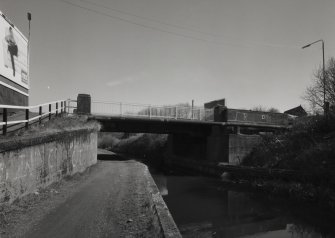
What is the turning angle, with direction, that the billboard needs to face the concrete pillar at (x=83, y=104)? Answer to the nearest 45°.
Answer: approximately 90° to its left

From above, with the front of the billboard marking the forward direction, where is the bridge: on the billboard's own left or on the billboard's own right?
on the billboard's own left

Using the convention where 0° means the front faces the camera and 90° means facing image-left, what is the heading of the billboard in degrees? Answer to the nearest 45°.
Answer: approximately 315°

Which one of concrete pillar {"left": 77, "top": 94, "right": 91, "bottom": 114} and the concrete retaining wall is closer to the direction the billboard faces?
the concrete retaining wall

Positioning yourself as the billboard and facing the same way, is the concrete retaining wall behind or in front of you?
in front
